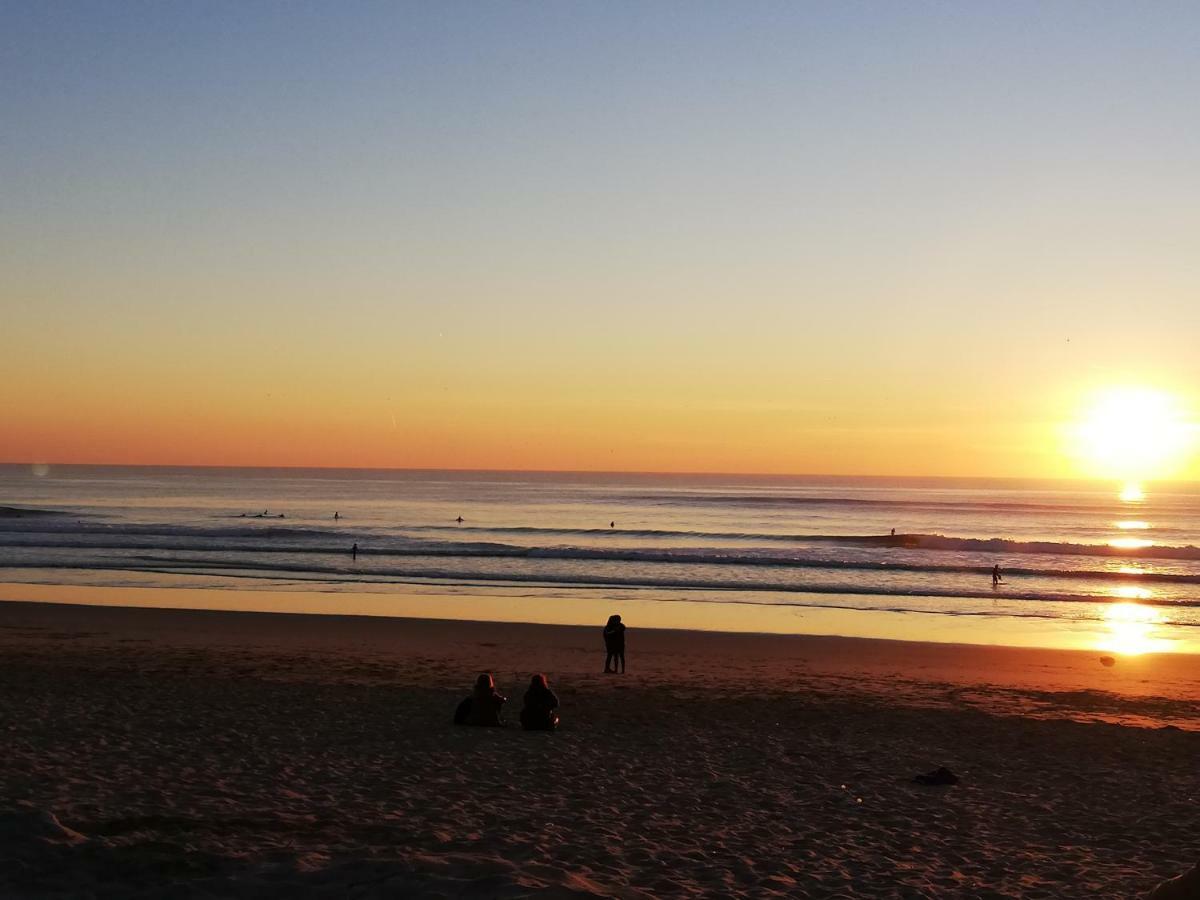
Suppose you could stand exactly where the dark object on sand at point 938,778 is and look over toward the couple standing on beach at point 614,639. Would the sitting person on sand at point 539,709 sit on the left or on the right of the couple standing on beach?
left

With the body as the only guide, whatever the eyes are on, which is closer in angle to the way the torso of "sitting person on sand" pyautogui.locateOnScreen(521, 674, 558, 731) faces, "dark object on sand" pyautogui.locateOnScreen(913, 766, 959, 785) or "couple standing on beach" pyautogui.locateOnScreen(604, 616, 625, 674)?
the couple standing on beach

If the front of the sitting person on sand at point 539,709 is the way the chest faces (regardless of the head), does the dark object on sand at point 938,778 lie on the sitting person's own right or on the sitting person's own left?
on the sitting person's own right

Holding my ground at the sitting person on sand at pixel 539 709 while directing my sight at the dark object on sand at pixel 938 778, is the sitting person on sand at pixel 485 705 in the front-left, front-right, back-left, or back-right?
back-right

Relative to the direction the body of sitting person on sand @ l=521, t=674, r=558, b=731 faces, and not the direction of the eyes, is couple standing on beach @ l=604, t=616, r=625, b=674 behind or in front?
in front

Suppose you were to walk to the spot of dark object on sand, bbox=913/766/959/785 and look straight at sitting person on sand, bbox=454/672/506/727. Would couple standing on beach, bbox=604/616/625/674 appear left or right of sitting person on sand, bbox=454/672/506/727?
right

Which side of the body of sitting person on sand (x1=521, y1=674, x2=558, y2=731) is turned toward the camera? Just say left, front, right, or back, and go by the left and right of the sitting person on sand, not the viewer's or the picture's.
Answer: back
